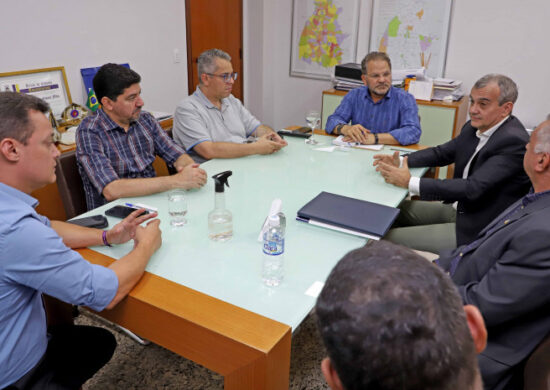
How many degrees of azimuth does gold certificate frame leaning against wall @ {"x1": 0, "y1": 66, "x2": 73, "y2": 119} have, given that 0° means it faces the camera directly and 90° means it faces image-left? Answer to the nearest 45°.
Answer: approximately 0°

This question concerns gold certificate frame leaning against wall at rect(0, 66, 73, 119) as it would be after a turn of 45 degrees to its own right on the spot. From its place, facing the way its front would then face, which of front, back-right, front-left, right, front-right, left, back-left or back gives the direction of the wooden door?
back

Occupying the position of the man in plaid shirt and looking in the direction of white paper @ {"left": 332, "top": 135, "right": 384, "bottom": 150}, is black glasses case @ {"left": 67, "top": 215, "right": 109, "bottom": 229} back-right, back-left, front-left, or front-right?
back-right

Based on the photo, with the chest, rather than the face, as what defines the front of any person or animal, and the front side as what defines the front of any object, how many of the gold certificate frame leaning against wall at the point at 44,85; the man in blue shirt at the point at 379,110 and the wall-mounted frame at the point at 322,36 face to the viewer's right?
0

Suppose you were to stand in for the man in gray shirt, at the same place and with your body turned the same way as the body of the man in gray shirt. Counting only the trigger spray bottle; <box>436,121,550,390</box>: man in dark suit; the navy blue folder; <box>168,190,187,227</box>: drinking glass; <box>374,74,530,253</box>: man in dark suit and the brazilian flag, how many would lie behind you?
1

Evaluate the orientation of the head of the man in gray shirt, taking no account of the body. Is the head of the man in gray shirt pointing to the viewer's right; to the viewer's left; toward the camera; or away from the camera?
to the viewer's right

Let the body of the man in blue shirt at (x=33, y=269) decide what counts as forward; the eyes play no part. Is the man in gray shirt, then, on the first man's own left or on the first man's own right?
on the first man's own left

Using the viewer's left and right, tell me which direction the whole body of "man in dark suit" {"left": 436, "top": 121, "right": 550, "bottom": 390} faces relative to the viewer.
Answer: facing to the left of the viewer

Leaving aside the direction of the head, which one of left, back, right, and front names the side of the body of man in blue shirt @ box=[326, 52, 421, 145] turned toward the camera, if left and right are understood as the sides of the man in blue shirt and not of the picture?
front

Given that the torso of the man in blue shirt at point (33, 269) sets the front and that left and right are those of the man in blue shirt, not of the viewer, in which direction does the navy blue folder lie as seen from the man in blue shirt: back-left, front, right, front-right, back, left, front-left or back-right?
front

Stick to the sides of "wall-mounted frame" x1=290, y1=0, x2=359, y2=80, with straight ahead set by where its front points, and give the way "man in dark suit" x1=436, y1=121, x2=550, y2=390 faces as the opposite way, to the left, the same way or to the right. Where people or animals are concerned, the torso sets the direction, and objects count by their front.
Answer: to the right

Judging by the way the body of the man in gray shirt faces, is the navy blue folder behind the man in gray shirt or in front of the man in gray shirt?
in front

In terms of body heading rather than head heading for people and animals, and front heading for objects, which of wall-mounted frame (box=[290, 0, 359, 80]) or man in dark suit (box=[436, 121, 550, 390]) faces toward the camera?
the wall-mounted frame

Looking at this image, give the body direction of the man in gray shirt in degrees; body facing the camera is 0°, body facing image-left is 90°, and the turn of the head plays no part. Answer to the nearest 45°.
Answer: approximately 315°

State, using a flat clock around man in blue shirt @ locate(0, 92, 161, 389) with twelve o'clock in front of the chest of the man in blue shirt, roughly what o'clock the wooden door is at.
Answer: The wooden door is roughly at 10 o'clock from the man in blue shirt.

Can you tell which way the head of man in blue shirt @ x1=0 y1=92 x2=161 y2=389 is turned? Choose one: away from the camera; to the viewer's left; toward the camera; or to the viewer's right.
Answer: to the viewer's right

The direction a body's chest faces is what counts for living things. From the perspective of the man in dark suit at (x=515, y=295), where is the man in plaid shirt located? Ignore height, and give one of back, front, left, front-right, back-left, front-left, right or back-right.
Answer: front

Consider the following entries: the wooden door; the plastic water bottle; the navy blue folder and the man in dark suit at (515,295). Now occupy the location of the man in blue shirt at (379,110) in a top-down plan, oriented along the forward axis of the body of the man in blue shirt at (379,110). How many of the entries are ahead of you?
3

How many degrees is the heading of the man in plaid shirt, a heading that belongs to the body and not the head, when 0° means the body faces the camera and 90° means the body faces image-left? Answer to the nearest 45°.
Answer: approximately 315°
